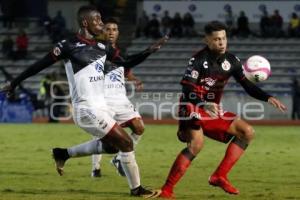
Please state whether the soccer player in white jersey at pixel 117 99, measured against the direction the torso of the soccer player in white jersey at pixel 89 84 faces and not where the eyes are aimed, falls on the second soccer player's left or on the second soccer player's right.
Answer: on the second soccer player's left

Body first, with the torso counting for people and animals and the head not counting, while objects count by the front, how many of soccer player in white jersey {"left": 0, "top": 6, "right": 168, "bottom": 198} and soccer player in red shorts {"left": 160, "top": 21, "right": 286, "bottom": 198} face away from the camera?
0

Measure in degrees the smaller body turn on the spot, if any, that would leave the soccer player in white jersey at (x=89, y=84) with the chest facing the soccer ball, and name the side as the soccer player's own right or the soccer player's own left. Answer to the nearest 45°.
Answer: approximately 45° to the soccer player's own left

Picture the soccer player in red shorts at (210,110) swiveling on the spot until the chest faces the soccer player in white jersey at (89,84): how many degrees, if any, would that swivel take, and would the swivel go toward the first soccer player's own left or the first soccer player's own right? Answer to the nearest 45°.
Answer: approximately 135° to the first soccer player's own right

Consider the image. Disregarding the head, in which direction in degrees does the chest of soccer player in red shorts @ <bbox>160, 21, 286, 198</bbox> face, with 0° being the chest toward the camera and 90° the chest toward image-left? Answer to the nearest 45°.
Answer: approximately 315°

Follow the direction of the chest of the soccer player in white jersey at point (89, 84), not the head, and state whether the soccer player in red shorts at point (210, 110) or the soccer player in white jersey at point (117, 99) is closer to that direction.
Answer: the soccer player in red shorts

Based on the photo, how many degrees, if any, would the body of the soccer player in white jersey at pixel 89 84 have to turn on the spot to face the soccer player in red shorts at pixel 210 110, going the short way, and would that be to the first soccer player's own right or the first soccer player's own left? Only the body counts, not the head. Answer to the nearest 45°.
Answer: approximately 45° to the first soccer player's own left

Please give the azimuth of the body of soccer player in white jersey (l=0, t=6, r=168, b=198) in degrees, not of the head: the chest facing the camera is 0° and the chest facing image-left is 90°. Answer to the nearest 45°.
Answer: approximately 315°

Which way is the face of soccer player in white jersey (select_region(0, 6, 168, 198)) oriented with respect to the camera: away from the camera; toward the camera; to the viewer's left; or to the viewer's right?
to the viewer's right
